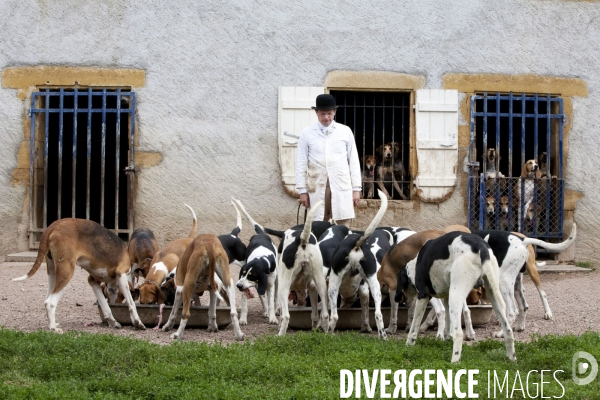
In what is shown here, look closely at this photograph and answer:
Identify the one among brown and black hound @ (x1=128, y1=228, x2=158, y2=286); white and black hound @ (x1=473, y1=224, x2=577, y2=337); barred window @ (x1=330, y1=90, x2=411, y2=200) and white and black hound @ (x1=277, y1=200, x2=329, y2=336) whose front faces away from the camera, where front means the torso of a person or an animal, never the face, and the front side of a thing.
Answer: white and black hound @ (x1=277, y1=200, x2=329, y2=336)

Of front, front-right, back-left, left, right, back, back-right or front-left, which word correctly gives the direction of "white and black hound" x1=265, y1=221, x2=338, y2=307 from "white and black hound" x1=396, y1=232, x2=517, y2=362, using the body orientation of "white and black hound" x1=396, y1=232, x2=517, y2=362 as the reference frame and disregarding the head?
front

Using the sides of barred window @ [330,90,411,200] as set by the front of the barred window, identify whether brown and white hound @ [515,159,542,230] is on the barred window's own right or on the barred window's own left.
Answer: on the barred window's own left

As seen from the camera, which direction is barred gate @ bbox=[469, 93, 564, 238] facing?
toward the camera

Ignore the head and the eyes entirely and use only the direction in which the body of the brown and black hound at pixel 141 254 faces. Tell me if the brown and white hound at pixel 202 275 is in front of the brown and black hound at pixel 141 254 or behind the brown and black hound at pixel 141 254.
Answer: in front

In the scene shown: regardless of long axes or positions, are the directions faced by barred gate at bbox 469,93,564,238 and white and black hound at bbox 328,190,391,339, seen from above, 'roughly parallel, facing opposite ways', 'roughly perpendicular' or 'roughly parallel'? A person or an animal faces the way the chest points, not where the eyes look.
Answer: roughly parallel, facing opposite ways

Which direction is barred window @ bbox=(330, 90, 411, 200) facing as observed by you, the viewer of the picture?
facing the viewer

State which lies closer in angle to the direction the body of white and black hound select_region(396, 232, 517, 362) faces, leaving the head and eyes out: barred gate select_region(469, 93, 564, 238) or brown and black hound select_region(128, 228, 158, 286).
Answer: the brown and black hound

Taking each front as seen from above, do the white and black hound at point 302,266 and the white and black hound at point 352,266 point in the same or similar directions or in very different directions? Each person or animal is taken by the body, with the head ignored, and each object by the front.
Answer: same or similar directions

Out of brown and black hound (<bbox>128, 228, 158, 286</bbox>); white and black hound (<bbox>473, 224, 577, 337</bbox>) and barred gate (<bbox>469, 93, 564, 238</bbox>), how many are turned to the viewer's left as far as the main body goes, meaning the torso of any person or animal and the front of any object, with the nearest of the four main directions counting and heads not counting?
1

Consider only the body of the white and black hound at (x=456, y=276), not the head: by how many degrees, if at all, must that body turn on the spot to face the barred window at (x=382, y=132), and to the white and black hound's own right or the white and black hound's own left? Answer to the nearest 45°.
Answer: approximately 45° to the white and black hound's own right

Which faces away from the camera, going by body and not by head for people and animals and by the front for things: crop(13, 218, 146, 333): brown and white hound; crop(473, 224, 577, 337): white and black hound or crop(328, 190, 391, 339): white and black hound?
crop(328, 190, 391, 339): white and black hound

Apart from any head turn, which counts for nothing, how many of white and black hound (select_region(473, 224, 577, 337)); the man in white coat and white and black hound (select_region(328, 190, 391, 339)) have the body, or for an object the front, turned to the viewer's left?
1

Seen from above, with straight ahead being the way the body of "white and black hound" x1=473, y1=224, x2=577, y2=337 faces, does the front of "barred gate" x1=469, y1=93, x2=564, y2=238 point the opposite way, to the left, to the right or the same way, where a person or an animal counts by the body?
to the left

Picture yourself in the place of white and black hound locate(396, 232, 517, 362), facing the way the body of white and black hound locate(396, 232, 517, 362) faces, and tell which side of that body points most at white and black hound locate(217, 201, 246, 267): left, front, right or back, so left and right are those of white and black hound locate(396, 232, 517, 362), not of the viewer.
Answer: front

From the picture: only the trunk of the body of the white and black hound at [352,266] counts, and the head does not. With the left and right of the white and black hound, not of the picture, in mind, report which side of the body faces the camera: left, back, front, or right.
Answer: back

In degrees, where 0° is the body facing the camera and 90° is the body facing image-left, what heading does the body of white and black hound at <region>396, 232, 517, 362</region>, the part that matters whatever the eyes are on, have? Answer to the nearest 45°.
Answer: approximately 135°
